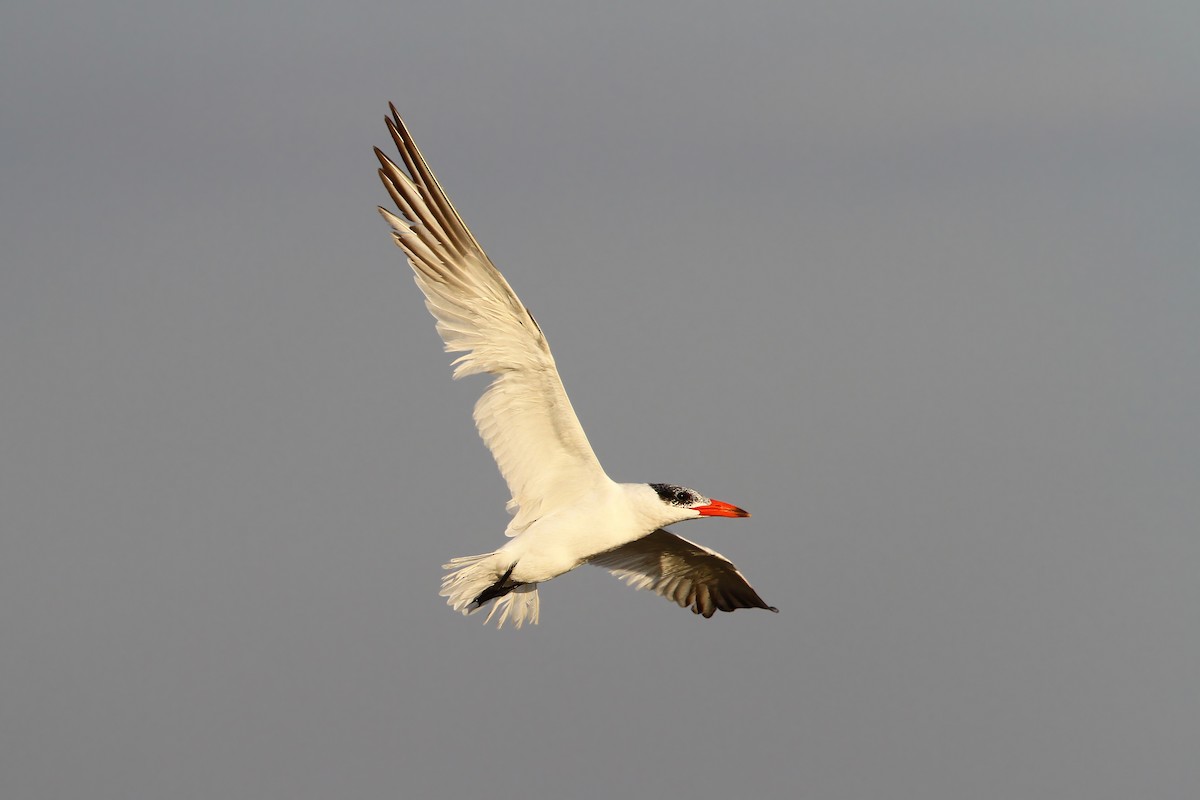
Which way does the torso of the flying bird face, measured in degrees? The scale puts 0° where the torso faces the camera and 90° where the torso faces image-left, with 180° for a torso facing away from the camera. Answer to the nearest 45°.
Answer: approximately 270°
